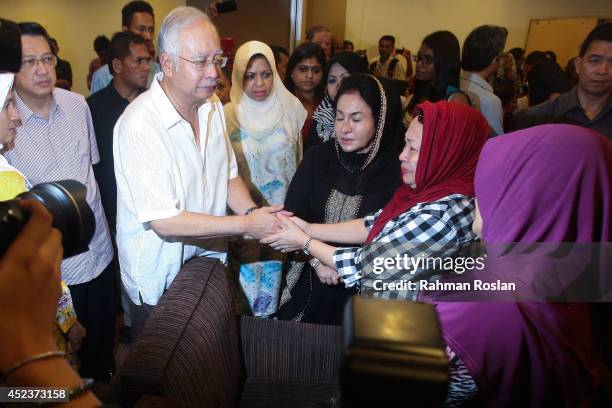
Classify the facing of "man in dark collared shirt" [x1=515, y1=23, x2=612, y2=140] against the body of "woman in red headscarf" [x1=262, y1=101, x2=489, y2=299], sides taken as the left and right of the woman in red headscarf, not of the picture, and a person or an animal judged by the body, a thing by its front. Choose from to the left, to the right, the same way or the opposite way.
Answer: to the left

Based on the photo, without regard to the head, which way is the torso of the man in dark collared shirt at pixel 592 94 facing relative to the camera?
toward the camera

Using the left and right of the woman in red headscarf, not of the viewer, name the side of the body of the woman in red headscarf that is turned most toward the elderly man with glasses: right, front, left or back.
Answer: front

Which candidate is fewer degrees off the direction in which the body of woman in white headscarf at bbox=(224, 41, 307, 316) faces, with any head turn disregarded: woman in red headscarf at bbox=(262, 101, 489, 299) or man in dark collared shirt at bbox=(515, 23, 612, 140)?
the woman in red headscarf

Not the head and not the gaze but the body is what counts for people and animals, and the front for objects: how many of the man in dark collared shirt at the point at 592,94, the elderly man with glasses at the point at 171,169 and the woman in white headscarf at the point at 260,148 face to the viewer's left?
0

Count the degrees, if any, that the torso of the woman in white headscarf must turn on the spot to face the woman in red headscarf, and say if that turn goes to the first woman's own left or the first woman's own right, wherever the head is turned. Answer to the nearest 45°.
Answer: approximately 45° to the first woman's own left

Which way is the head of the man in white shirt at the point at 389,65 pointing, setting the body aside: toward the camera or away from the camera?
toward the camera

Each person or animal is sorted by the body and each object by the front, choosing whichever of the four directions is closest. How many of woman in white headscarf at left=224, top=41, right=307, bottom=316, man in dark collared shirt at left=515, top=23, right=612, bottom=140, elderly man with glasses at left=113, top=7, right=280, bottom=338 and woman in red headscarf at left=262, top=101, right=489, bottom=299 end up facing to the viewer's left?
1

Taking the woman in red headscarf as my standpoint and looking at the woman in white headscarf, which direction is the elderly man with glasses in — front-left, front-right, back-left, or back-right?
front-left

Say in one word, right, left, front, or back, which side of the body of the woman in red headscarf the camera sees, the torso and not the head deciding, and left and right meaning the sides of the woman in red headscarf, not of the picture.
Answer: left

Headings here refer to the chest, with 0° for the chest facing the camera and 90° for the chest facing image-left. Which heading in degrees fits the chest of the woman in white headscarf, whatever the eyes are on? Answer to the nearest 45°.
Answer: approximately 0°

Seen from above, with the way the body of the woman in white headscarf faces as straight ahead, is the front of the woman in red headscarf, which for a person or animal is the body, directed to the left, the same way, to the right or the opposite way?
to the right

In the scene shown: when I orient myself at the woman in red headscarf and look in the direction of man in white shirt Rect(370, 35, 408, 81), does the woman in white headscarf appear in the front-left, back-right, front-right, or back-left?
front-left

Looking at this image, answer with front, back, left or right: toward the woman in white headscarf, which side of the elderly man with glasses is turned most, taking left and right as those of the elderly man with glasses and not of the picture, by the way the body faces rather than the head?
left

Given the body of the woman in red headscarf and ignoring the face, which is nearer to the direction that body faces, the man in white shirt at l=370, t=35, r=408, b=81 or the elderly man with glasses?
the elderly man with glasses

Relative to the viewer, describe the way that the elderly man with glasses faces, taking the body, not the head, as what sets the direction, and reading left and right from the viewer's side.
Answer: facing the viewer and to the right of the viewer

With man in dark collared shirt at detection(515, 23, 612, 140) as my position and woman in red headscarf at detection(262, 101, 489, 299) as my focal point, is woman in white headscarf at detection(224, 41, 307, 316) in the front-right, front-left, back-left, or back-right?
front-right
